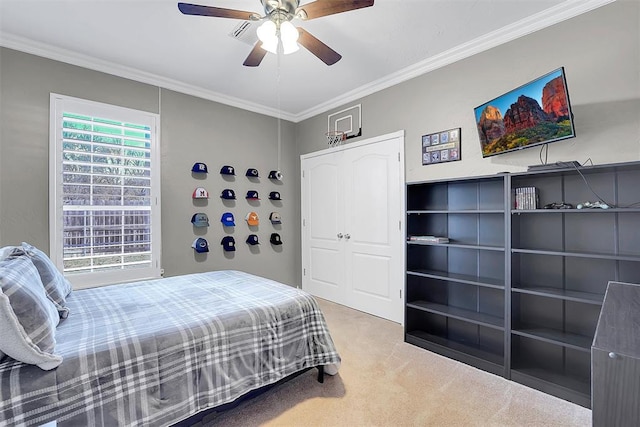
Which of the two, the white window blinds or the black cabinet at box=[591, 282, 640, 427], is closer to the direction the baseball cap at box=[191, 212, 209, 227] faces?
the black cabinet

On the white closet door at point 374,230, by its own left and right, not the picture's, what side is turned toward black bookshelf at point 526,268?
left

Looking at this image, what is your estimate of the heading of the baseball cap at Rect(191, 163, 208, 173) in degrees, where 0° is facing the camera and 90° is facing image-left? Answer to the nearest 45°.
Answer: approximately 315°

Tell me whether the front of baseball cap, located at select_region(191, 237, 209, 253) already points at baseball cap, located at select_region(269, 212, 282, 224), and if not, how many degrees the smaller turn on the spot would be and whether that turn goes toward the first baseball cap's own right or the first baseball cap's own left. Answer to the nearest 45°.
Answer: approximately 45° to the first baseball cap's own left

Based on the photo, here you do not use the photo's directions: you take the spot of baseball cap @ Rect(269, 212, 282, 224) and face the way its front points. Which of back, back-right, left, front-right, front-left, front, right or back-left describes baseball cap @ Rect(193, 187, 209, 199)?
right

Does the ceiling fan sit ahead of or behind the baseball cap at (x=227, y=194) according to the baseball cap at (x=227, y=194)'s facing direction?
ahead

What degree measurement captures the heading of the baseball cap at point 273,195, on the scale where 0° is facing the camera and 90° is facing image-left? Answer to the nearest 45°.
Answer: approximately 315°
